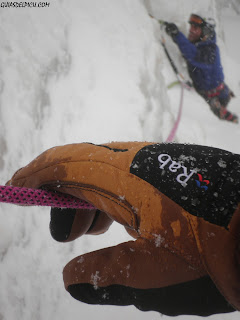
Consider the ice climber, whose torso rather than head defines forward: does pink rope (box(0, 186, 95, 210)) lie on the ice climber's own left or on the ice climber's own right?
on the ice climber's own left
